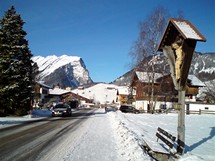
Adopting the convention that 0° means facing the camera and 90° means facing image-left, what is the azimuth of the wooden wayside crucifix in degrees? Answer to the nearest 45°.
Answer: approximately 45°

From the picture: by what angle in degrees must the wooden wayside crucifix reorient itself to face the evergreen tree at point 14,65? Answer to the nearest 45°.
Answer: approximately 90° to its right
